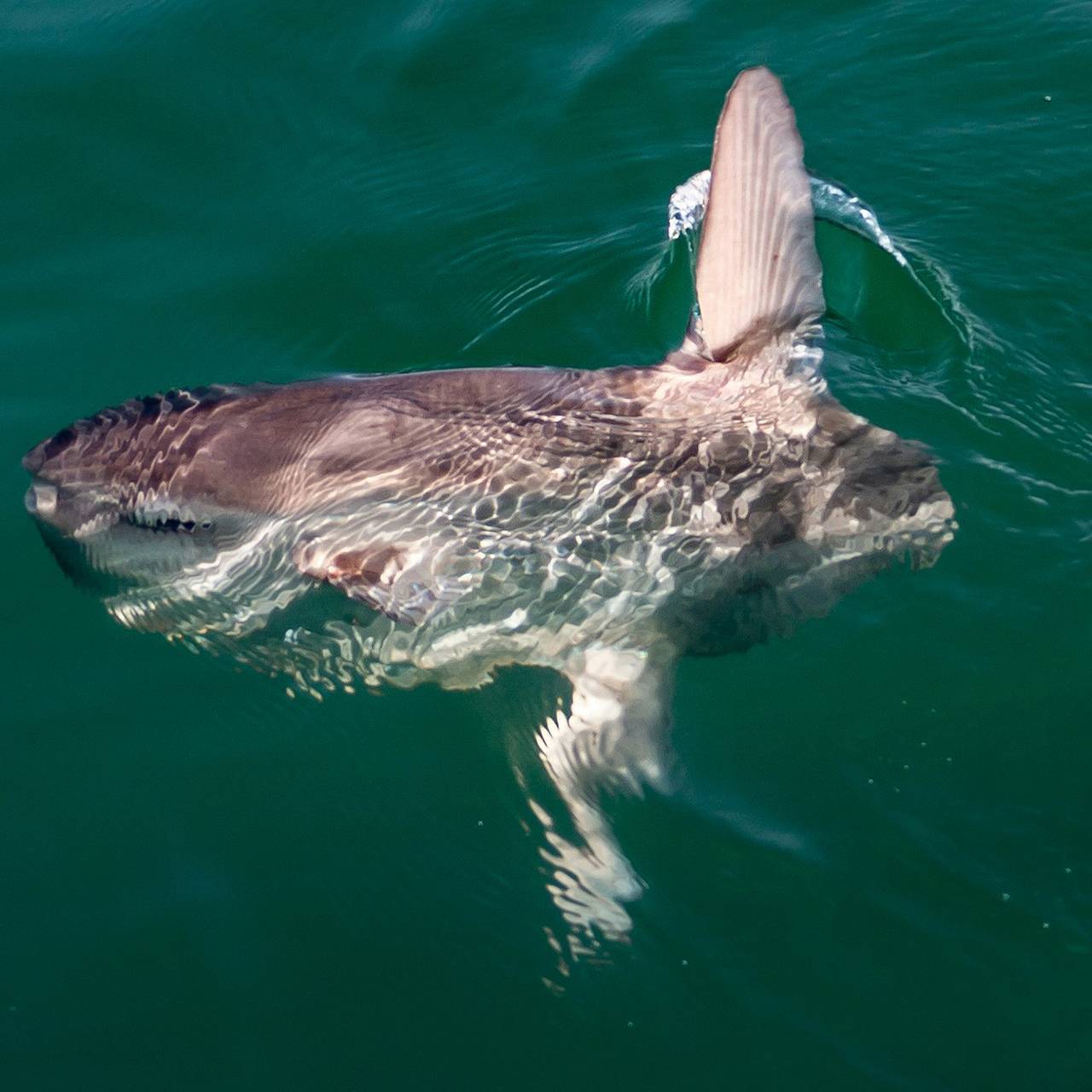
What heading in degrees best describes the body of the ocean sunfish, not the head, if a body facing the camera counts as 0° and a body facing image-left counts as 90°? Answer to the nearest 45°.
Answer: approximately 90°
